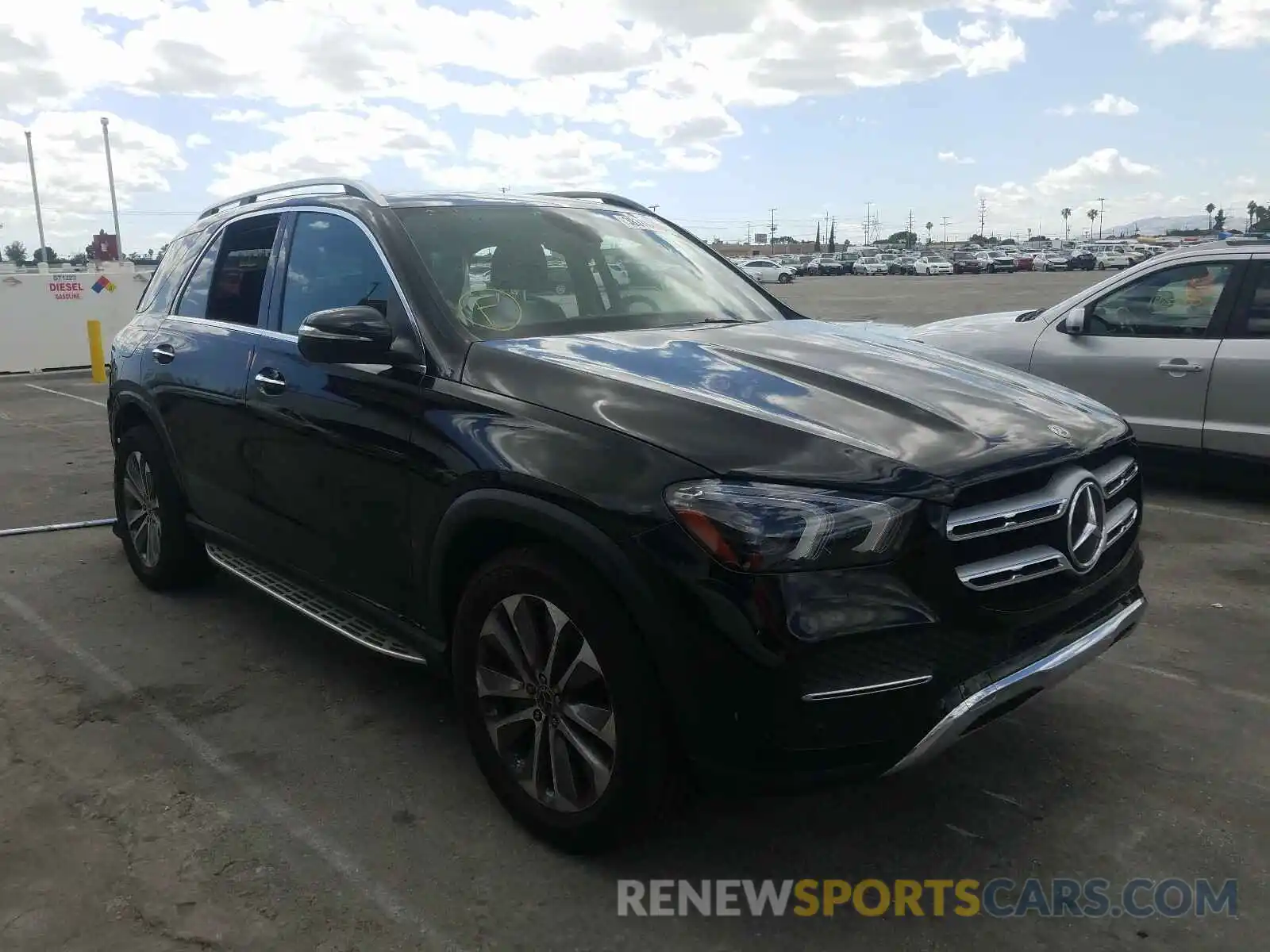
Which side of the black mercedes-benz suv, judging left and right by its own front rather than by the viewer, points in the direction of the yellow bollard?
back

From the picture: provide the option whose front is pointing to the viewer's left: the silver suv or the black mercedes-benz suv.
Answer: the silver suv

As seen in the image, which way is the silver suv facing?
to the viewer's left

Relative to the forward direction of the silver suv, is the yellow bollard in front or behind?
in front

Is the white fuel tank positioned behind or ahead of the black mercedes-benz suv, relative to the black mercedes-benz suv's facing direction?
behind

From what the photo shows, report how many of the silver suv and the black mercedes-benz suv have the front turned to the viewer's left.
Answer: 1

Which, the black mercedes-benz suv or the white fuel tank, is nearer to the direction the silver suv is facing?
the white fuel tank

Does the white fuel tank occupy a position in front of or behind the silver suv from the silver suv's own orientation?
in front

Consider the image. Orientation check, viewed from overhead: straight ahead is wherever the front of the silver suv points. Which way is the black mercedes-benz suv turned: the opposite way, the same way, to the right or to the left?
the opposite way

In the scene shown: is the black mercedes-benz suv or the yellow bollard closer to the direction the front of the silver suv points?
the yellow bollard

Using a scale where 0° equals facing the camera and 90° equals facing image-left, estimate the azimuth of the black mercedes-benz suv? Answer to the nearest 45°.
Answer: approximately 315°

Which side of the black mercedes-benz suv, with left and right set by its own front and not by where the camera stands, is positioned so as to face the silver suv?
left
